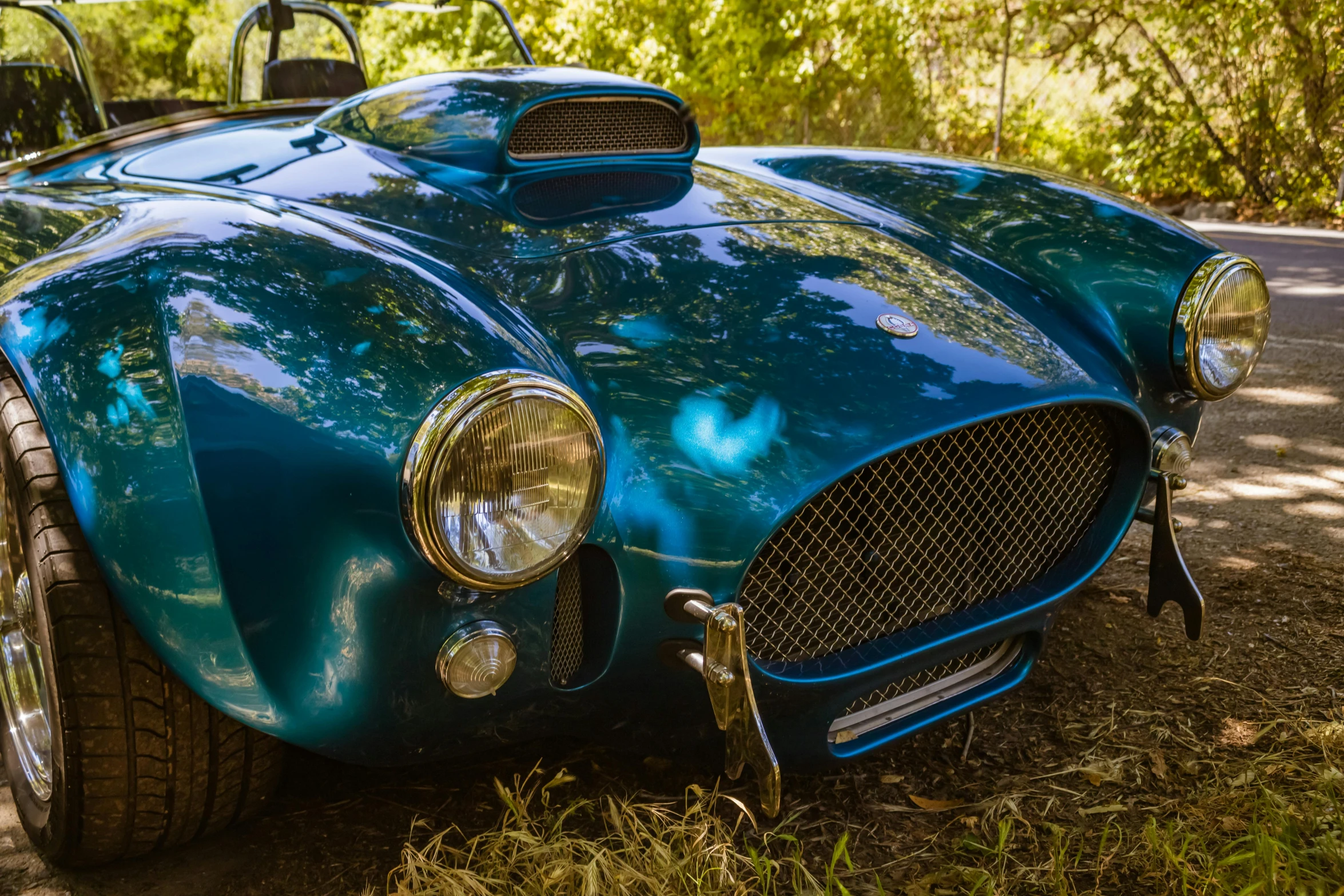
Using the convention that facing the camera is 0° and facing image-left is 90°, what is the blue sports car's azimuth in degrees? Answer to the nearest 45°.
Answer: approximately 315°

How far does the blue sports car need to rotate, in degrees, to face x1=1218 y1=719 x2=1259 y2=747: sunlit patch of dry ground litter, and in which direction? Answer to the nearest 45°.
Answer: approximately 45° to its left

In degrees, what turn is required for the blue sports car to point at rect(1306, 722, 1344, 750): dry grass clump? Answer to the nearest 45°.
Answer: approximately 45° to its left

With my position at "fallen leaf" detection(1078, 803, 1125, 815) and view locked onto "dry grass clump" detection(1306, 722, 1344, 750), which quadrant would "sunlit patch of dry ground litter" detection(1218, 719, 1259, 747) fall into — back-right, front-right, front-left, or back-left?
front-left
